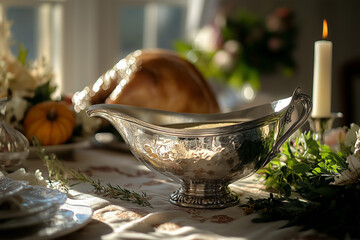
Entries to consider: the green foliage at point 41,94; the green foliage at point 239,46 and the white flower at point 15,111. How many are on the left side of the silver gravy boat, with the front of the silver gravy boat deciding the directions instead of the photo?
0

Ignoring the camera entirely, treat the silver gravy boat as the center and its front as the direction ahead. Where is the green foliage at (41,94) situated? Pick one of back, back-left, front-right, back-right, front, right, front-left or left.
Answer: front-right

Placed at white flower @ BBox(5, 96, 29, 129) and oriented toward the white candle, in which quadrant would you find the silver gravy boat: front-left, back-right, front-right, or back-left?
front-right

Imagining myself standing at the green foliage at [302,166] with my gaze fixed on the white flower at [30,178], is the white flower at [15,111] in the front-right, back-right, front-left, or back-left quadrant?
front-right

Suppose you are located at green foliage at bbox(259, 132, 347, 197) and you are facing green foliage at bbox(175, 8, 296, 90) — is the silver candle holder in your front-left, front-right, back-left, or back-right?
front-right

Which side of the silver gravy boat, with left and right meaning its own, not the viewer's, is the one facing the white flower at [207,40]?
right

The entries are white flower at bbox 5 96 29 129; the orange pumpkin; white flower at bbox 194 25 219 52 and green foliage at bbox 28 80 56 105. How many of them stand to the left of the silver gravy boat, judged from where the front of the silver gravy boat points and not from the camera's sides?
0

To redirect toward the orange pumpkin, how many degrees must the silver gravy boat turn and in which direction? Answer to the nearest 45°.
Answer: approximately 45° to its right

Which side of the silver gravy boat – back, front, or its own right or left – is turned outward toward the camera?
left

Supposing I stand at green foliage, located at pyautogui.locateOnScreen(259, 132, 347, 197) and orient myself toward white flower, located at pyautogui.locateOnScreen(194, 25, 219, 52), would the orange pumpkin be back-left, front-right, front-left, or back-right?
front-left
